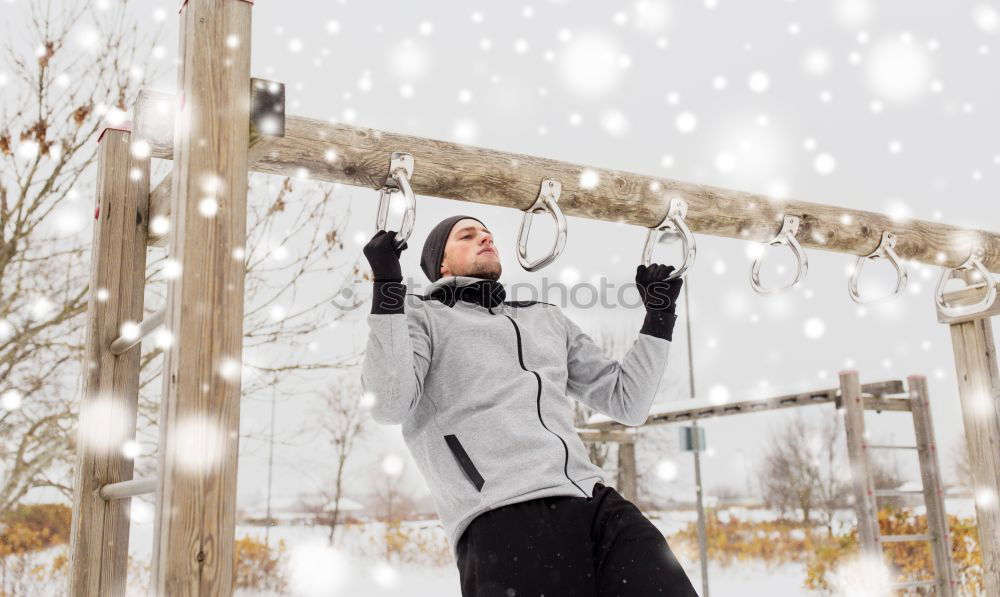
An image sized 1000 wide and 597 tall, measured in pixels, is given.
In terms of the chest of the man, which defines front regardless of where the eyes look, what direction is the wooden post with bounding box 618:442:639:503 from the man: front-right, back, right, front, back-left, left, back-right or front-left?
back-left

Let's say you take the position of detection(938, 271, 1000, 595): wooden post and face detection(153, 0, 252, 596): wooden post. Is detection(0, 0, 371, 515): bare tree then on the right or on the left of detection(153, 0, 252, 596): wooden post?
right

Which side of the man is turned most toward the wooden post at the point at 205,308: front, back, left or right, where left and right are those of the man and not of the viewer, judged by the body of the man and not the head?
right

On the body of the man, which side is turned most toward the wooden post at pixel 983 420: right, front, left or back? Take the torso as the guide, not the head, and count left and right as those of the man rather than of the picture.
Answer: left

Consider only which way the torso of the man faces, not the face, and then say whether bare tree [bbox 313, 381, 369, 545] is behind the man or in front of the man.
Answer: behind

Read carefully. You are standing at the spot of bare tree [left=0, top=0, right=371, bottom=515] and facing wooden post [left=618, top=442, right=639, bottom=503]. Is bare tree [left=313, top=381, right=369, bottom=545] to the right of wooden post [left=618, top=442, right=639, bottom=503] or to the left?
left

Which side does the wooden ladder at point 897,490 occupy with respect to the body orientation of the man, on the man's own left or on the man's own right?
on the man's own left

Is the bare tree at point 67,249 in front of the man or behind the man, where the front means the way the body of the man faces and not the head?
behind

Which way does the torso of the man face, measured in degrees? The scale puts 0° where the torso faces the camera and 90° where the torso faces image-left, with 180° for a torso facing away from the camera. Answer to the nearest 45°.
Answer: approximately 315°

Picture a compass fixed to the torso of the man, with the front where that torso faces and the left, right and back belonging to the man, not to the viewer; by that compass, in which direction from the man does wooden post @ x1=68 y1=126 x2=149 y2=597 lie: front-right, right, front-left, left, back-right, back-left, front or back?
back-right

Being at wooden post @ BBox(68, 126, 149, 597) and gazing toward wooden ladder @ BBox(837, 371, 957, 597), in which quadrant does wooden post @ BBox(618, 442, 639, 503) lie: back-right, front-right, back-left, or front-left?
front-left

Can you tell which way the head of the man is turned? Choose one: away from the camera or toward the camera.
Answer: toward the camera

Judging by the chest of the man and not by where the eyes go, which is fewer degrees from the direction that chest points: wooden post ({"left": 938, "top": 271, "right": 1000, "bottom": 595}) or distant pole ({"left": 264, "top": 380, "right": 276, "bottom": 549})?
the wooden post
